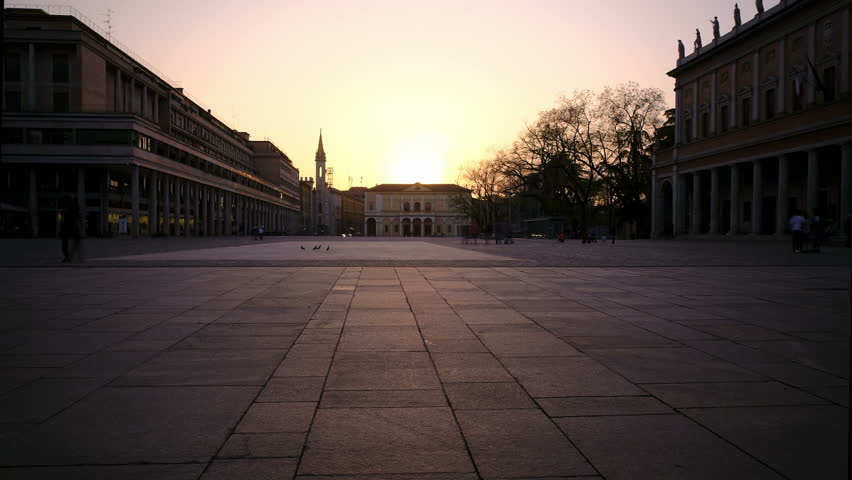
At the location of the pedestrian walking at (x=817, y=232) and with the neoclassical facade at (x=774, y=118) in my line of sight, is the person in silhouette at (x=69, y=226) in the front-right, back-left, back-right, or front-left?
back-left

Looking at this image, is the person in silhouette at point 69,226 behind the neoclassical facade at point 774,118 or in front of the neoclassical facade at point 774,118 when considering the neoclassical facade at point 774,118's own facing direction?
in front

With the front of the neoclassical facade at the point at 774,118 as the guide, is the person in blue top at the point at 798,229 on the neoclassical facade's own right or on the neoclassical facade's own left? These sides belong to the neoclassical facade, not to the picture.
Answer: on the neoclassical facade's own left

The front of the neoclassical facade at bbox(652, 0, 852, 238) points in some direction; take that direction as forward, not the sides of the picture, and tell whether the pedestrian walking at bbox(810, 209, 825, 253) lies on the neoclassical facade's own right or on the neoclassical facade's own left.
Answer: on the neoclassical facade's own left

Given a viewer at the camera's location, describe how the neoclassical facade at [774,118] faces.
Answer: facing the viewer and to the left of the viewer
